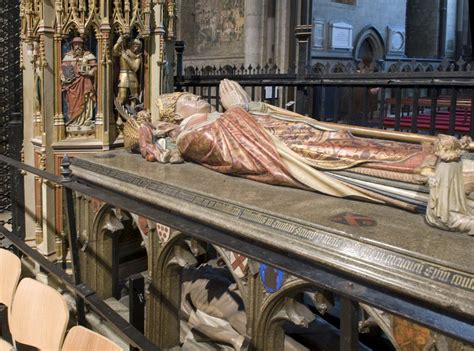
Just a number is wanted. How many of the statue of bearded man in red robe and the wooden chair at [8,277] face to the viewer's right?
0

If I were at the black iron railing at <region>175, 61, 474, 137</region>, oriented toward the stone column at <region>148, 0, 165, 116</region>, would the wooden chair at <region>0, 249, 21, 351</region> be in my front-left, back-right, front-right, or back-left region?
front-left

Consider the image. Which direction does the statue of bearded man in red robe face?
toward the camera

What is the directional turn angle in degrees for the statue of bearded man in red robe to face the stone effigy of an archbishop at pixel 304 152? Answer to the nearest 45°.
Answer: approximately 45° to its left

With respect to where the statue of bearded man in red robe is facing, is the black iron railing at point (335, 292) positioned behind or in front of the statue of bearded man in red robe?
in front

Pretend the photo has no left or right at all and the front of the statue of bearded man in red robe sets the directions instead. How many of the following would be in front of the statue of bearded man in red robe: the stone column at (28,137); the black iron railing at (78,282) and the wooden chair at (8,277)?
2

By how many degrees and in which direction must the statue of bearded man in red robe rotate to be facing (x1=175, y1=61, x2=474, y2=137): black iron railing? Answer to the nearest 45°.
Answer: approximately 90° to its left
